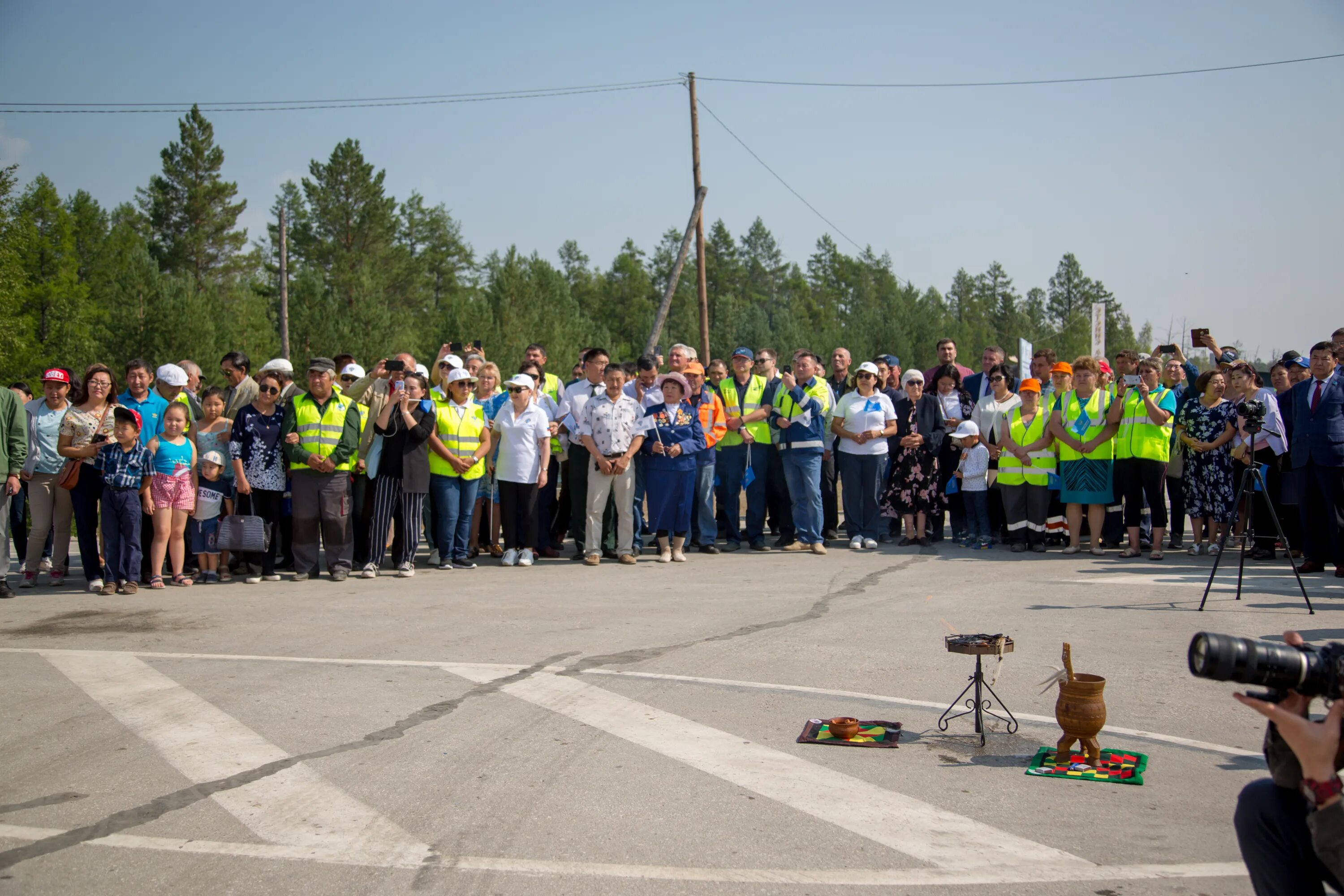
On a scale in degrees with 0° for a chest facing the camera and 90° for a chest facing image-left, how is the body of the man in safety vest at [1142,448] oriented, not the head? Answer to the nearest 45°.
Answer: approximately 45°

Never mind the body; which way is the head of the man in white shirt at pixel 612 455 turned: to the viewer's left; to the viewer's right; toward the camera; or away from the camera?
toward the camera

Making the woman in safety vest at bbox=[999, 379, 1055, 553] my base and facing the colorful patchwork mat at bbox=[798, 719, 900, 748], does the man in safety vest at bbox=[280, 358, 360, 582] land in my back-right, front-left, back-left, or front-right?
front-right

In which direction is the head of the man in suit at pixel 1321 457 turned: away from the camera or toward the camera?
toward the camera

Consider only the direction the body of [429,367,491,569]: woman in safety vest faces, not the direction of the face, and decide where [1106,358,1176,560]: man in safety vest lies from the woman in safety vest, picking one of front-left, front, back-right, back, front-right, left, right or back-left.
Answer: left

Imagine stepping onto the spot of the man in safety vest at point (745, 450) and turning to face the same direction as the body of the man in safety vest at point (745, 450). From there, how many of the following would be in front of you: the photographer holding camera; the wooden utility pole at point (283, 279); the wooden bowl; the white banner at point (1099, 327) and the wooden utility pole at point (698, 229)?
2

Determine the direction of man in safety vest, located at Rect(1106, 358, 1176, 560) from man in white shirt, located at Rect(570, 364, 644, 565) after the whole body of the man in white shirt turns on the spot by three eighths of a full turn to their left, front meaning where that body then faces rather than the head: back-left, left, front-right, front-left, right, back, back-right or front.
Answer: front-right

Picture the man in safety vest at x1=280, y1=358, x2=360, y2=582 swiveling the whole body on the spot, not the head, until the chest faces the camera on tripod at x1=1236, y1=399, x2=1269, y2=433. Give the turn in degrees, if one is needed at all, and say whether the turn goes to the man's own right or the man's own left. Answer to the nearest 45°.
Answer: approximately 45° to the man's own left

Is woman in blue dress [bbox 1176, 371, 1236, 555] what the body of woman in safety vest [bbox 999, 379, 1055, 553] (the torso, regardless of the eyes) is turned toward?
no

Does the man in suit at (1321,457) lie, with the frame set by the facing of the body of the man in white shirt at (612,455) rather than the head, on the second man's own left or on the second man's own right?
on the second man's own left

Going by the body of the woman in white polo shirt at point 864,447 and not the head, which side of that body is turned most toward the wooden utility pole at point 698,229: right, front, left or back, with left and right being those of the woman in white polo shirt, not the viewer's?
back

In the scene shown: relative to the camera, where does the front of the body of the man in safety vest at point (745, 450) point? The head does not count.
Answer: toward the camera

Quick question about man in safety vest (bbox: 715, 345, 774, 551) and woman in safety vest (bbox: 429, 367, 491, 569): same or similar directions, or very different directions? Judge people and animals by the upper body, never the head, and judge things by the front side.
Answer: same or similar directions

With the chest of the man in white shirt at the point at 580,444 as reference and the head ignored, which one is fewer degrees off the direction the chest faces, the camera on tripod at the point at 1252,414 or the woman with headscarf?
the camera on tripod

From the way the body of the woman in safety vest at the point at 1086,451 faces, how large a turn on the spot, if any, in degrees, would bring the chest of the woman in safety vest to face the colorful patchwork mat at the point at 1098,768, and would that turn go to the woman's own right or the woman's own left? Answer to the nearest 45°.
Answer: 0° — they already face it

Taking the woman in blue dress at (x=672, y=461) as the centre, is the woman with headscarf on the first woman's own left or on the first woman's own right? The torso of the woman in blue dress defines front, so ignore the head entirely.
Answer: on the first woman's own left

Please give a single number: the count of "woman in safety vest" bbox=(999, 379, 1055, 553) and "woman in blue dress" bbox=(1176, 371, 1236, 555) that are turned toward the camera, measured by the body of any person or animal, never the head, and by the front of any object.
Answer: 2

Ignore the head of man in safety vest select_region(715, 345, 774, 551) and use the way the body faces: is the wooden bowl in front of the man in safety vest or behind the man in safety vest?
in front

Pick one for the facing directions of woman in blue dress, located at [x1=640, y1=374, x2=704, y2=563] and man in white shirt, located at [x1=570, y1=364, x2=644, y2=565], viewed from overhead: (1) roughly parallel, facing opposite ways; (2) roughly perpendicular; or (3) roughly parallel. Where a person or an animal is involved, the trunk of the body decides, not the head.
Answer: roughly parallel

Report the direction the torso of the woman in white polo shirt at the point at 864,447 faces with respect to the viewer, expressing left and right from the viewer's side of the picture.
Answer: facing the viewer

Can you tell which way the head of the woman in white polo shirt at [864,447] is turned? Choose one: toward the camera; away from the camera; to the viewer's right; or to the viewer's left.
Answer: toward the camera

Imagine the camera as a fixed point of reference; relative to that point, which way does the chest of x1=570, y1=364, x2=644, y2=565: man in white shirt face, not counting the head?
toward the camera

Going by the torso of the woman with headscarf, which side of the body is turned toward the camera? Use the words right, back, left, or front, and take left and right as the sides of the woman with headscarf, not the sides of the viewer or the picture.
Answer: front

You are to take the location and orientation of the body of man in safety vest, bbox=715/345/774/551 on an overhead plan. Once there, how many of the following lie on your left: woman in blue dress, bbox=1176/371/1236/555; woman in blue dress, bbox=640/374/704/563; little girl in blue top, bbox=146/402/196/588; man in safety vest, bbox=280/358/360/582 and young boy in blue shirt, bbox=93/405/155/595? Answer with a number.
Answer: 1

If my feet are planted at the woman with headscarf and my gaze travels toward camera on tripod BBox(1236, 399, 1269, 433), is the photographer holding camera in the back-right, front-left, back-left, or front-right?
front-right
